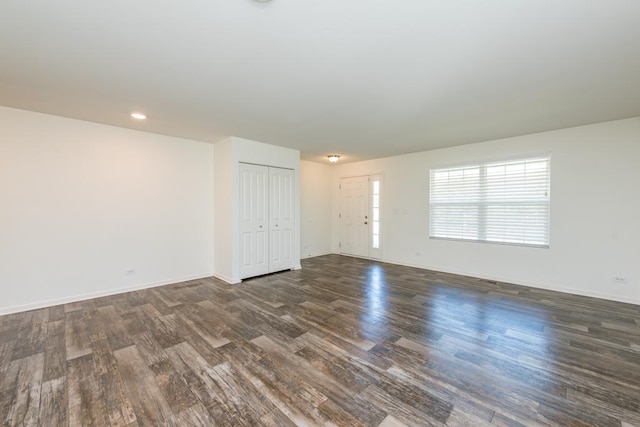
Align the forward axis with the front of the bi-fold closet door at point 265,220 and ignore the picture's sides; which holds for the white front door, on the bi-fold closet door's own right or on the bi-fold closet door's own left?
on the bi-fold closet door's own left

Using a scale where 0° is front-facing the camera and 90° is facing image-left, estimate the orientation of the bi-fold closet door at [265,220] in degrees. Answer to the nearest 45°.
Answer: approximately 315°

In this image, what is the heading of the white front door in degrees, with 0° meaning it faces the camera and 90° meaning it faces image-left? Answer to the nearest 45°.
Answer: approximately 45°
